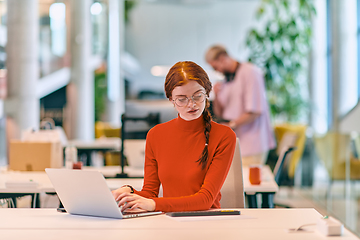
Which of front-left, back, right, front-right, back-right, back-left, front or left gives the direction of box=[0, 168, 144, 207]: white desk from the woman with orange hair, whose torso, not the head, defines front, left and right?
right

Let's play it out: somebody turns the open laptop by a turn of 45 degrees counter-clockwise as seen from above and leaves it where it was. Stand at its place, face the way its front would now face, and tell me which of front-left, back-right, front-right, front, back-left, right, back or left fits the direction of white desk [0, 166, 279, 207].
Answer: front

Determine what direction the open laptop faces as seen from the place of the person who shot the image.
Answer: facing away from the viewer and to the right of the viewer

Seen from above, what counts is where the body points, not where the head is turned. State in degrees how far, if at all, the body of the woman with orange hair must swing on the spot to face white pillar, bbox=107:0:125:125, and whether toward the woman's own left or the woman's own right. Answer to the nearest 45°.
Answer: approximately 135° to the woman's own right

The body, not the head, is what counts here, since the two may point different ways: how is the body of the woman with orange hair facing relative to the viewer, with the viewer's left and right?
facing the viewer and to the left of the viewer

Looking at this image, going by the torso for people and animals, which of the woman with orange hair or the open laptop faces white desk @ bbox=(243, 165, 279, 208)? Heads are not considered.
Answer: the open laptop
